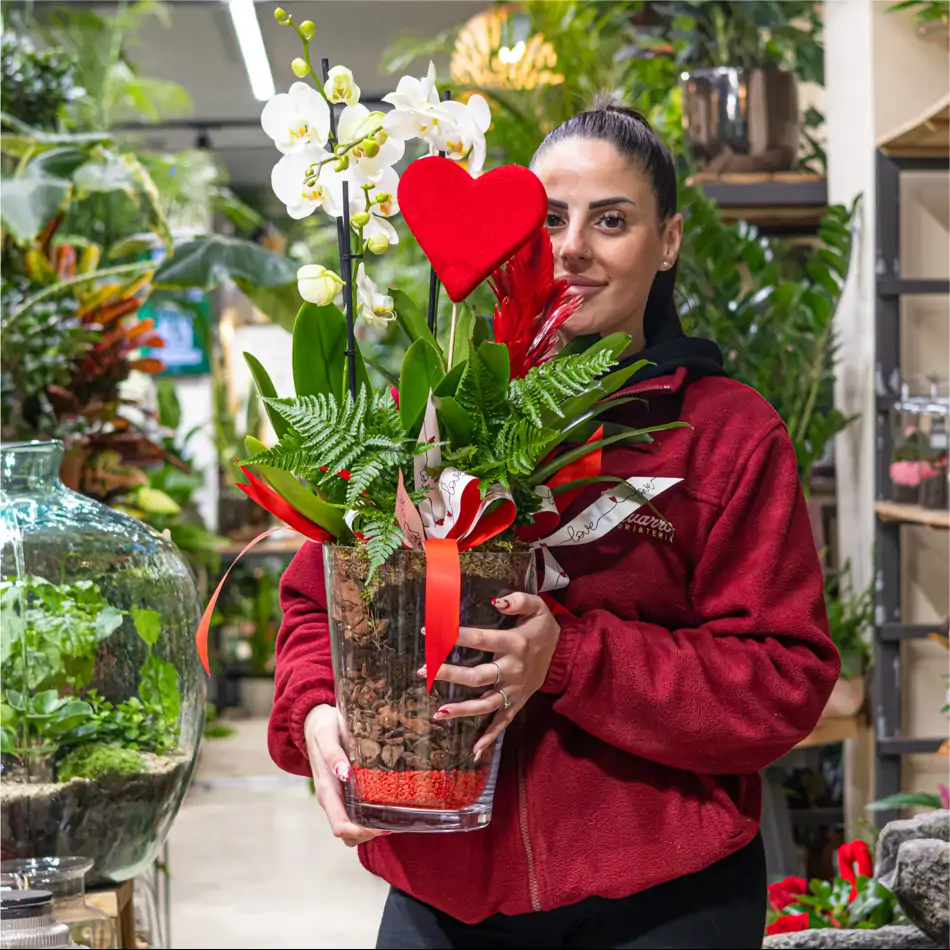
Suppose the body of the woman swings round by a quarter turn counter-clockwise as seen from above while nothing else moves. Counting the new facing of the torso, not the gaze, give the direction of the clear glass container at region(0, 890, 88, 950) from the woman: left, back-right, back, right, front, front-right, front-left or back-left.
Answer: back-right

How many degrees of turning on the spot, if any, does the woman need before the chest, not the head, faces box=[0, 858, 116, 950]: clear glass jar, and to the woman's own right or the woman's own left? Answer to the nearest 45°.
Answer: approximately 45° to the woman's own right

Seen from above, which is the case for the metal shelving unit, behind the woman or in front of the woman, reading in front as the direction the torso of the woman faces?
behind

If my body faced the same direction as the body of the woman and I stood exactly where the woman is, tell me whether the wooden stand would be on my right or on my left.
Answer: on my right

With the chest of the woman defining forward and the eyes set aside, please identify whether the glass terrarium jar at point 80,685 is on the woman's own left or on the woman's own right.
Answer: on the woman's own right

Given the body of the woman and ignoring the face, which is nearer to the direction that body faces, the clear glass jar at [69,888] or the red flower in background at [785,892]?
the clear glass jar

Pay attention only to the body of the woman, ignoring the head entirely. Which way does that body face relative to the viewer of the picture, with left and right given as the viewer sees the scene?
facing the viewer and to the left of the viewer

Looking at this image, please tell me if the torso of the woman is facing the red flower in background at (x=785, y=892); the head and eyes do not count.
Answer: no

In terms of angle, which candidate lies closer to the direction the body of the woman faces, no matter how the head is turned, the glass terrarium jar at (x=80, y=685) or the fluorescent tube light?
the glass terrarium jar

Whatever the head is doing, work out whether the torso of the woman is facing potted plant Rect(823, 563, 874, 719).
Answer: no

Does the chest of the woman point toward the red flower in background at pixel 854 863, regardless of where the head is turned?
no
